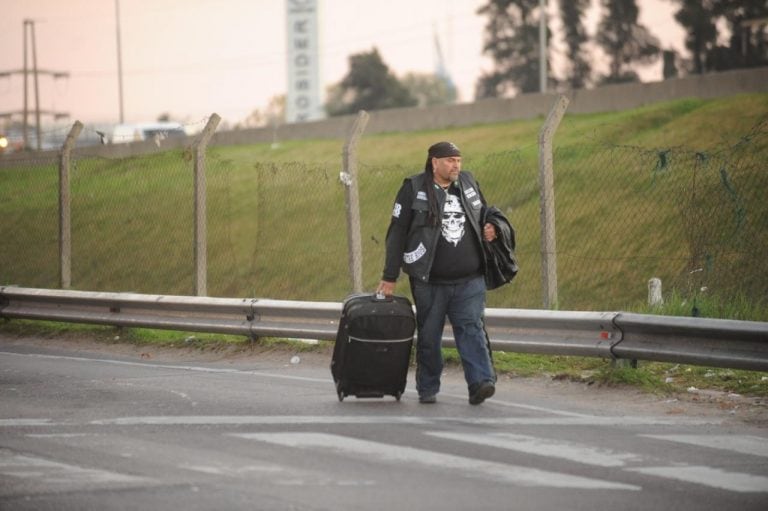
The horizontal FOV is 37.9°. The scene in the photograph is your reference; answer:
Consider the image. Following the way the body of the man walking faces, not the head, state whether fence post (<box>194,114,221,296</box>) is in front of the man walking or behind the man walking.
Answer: behind

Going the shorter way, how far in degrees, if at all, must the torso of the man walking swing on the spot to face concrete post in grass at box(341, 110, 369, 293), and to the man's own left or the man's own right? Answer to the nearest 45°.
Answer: approximately 135° to the man's own left

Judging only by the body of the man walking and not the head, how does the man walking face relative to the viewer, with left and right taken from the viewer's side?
facing the viewer and to the right of the viewer

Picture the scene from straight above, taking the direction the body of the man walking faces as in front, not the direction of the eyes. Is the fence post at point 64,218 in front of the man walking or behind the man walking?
behind

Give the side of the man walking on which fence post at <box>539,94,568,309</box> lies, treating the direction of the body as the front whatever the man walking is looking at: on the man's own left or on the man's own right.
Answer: on the man's own left
